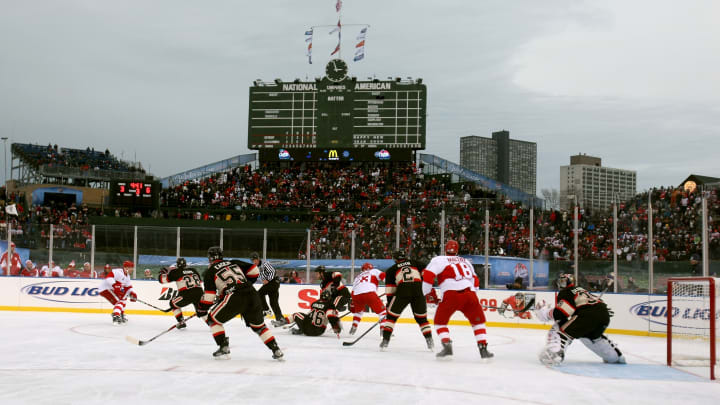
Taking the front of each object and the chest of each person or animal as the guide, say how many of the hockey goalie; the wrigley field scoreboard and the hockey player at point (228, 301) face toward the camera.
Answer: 1

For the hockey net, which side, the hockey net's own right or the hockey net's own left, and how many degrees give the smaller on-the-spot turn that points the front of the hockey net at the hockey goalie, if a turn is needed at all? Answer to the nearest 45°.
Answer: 0° — it already faces them

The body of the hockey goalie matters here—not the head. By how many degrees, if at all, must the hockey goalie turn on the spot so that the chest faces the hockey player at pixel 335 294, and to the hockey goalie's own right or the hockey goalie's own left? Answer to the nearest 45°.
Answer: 0° — they already face them

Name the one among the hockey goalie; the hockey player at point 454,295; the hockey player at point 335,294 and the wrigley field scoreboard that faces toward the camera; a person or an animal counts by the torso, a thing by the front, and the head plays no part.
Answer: the wrigley field scoreboard

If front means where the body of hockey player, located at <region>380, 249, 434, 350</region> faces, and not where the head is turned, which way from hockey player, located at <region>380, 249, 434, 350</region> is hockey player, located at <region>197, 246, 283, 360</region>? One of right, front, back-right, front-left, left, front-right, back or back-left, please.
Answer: back-left

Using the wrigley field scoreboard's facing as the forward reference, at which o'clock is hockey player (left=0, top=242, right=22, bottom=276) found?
The hockey player is roughly at 1 o'clock from the wrigley field scoreboard.

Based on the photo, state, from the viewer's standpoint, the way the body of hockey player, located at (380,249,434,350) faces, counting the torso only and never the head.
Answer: away from the camera

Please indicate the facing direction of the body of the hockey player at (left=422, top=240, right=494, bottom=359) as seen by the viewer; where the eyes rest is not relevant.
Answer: away from the camera

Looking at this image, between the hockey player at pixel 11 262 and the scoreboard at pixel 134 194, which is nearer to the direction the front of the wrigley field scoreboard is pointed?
the hockey player

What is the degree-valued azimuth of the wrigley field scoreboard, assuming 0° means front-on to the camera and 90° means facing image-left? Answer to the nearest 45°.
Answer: approximately 0°
